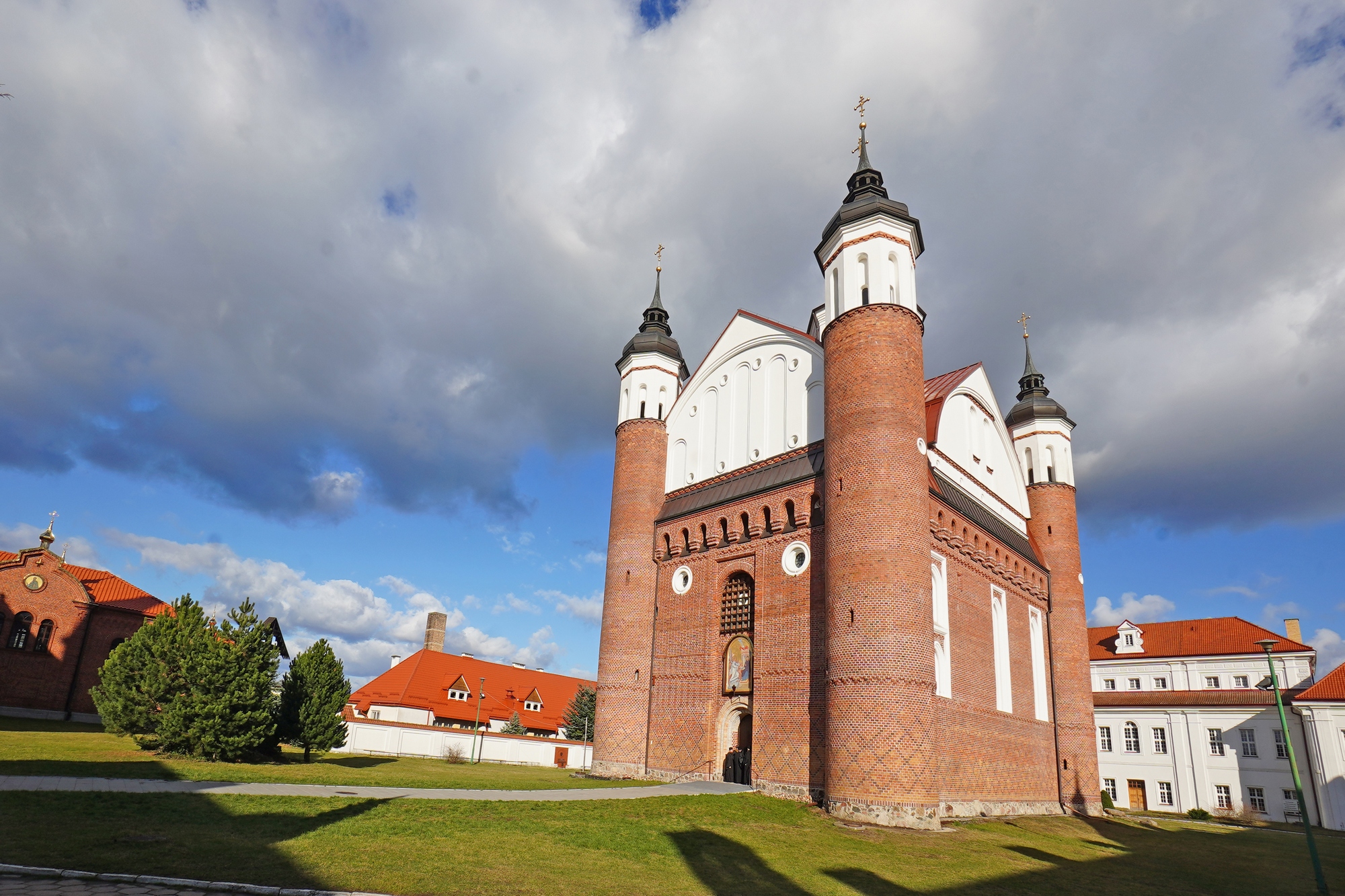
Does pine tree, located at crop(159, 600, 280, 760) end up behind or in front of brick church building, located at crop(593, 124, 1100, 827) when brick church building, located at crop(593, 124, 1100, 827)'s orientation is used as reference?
in front

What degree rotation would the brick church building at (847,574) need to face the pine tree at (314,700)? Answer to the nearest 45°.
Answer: approximately 45° to its right

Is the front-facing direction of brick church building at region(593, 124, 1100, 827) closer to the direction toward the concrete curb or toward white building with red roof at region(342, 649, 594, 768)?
the concrete curb

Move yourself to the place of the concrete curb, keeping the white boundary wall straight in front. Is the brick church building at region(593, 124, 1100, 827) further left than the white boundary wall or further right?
right

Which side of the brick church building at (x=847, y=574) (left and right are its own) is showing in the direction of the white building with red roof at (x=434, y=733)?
right

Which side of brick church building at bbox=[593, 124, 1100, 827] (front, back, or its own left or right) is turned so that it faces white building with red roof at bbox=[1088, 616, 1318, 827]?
back

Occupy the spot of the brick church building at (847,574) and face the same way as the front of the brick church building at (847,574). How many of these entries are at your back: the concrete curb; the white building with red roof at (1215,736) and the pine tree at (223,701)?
1

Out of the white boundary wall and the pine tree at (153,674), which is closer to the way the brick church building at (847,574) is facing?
the pine tree

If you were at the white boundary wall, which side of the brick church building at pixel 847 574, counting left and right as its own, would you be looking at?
right

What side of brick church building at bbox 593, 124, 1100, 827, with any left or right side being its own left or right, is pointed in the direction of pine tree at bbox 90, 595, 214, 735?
front

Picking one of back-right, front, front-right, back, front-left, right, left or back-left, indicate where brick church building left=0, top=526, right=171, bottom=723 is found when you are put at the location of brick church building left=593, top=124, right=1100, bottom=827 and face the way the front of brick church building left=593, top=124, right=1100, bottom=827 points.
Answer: front-right

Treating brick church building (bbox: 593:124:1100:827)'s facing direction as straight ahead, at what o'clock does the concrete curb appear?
The concrete curb is roughly at 11 o'clock from the brick church building.

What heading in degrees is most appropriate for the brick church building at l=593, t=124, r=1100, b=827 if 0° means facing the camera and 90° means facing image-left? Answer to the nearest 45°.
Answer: approximately 45°
